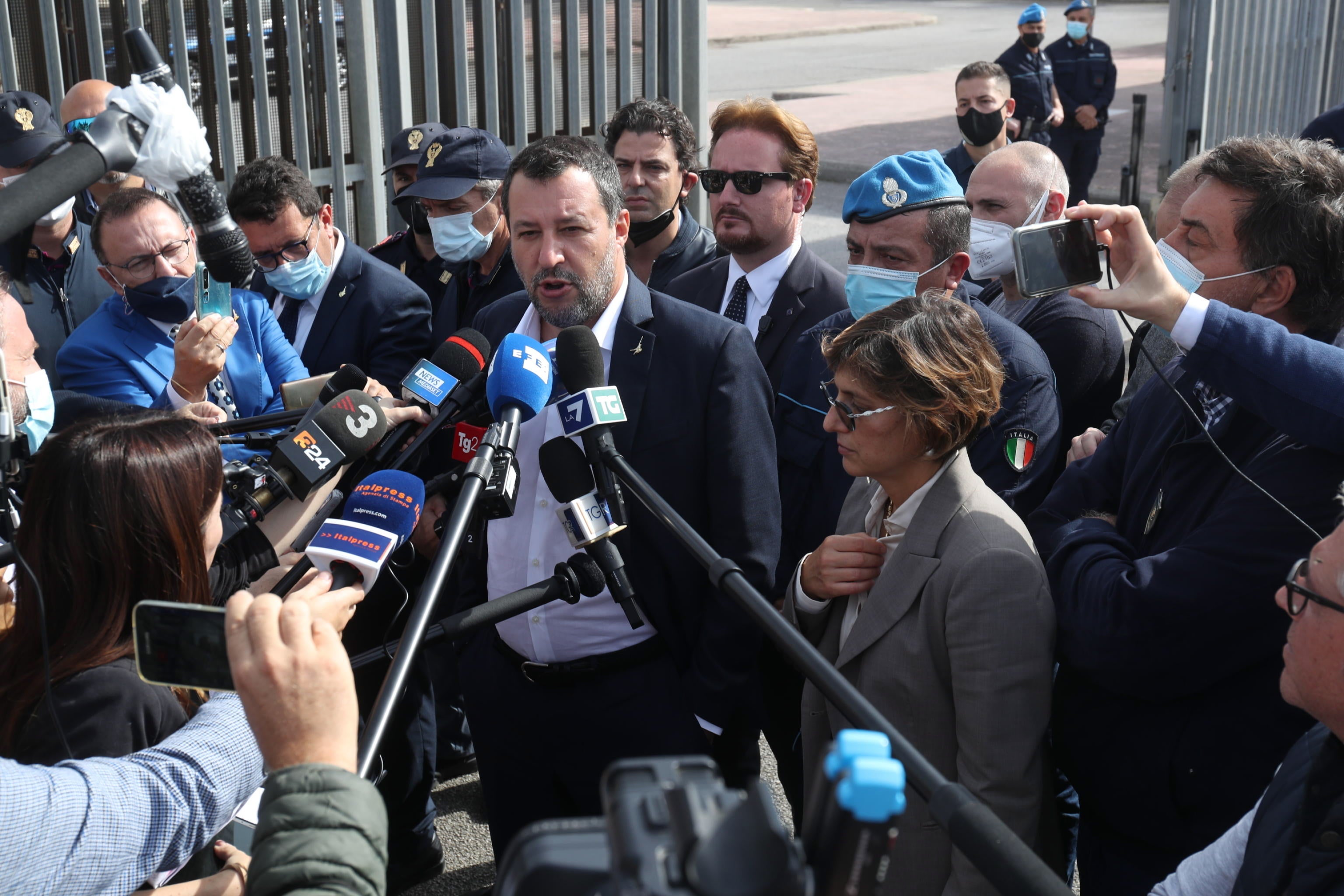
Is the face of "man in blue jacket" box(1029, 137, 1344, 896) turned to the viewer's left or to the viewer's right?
to the viewer's left

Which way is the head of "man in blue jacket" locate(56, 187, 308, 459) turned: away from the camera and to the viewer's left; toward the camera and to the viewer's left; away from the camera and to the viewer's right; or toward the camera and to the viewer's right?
toward the camera and to the viewer's right

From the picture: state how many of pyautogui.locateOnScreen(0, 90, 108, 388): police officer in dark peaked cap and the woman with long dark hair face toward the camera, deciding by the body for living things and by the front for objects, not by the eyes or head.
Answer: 1

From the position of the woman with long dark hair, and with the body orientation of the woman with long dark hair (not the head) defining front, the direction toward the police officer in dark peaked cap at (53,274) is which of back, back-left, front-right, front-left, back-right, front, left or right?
front-left

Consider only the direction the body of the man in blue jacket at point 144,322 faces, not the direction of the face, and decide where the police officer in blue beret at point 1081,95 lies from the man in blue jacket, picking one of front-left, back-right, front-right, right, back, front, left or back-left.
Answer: left

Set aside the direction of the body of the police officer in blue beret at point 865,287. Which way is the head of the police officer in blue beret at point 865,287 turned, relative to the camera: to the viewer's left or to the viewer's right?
to the viewer's left

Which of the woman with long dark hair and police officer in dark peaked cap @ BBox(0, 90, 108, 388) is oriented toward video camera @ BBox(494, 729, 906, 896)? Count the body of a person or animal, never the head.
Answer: the police officer in dark peaked cap

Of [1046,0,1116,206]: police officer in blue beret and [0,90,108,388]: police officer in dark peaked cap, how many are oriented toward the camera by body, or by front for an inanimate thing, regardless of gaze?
2
